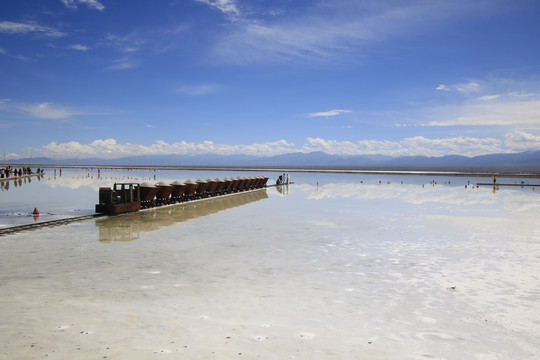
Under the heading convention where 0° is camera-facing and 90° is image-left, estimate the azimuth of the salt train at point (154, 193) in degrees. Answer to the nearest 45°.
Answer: approximately 45°

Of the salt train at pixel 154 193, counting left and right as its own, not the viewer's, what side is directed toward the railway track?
front
